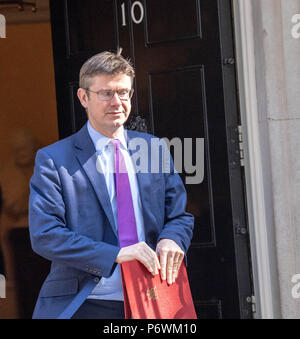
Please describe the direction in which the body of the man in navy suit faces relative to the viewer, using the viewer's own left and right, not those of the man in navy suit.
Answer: facing the viewer and to the right of the viewer

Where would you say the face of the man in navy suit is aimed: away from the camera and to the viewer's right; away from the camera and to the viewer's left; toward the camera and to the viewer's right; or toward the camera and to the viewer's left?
toward the camera and to the viewer's right

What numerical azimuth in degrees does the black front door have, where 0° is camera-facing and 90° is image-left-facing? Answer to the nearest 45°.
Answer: approximately 45°

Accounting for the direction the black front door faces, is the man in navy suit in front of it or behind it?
in front

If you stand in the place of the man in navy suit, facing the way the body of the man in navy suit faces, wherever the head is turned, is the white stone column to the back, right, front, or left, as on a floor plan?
left

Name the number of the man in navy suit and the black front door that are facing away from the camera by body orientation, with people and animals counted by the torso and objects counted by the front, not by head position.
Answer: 0
